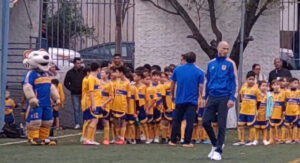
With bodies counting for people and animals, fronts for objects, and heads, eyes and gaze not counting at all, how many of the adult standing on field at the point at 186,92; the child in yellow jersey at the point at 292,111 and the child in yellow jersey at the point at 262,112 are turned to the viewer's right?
0

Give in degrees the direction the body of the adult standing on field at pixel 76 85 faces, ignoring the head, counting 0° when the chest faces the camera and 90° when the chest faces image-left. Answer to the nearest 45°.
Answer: approximately 315°

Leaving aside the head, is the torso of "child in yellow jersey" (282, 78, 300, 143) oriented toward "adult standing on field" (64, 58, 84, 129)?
no

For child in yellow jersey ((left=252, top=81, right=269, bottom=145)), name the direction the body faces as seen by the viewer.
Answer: toward the camera

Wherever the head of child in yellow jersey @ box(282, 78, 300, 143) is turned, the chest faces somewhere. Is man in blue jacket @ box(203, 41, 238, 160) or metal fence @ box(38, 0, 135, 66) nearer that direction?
the man in blue jacket

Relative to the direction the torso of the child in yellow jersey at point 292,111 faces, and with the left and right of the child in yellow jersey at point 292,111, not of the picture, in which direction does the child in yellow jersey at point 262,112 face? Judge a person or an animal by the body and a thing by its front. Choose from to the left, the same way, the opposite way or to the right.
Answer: the same way

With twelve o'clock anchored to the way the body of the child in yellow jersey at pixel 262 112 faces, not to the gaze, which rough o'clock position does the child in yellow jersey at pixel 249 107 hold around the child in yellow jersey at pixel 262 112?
the child in yellow jersey at pixel 249 107 is roughly at 2 o'clock from the child in yellow jersey at pixel 262 112.
